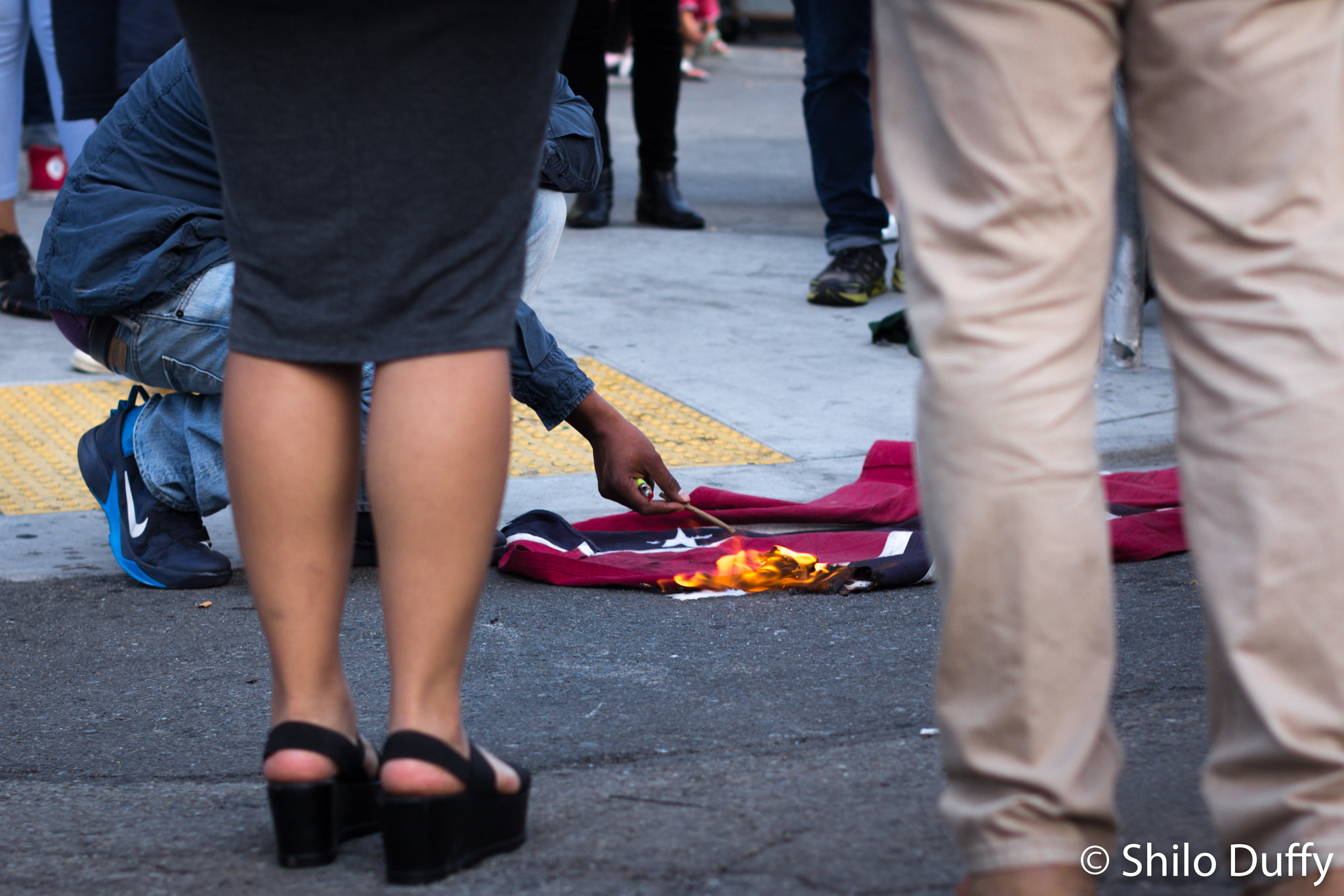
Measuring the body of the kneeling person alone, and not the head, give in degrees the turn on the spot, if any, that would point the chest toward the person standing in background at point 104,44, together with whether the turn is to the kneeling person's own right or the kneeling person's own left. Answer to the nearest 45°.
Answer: approximately 90° to the kneeling person's own left

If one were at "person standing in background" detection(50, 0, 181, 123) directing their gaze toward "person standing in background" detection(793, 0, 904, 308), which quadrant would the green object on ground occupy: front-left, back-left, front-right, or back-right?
front-right

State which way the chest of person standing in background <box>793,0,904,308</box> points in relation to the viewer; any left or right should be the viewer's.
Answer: facing the viewer and to the left of the viewer

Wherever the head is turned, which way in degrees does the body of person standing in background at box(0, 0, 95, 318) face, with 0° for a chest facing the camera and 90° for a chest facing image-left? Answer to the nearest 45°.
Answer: approximately 315°

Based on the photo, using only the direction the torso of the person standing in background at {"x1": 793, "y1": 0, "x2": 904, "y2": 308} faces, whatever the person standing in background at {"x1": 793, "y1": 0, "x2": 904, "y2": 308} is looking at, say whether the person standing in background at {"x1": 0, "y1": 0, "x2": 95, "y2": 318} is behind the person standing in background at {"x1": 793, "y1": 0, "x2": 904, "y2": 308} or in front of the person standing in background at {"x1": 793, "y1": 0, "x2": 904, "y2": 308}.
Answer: in front

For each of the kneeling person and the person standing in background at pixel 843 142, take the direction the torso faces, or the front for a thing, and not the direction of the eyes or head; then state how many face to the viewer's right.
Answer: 1

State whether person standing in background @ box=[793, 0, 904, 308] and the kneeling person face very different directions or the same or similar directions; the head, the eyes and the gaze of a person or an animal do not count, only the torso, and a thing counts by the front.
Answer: very different directions

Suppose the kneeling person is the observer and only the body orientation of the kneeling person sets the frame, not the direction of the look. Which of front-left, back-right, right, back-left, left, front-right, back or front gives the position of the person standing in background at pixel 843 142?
front-left

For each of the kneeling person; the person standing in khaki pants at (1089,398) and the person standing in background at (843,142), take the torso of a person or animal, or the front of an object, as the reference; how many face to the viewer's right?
1

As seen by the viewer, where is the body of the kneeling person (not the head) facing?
to the viewer's right

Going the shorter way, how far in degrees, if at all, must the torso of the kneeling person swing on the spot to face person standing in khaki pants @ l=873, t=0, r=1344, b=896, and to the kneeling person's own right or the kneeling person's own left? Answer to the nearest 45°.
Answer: approximately 45° to the kneeling person's own right

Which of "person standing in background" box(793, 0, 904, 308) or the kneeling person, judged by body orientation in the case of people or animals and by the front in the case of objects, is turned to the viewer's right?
the kneeling person

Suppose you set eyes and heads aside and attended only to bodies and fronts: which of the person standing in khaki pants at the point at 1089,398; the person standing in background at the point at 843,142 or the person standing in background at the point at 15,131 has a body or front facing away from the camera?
the person standing in khaki pants at the point at 1089,398

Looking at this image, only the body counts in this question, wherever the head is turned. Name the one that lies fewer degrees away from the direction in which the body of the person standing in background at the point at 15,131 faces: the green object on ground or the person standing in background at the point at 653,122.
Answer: the green object on ground

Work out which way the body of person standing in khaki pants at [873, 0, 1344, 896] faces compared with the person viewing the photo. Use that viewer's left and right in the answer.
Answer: facing away from the viewer
